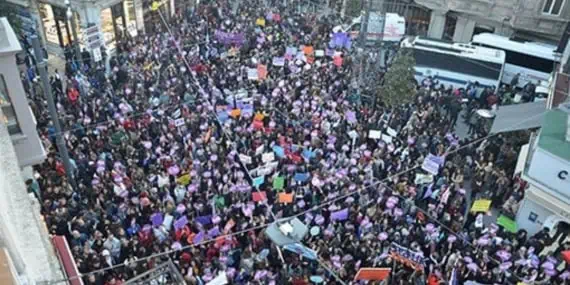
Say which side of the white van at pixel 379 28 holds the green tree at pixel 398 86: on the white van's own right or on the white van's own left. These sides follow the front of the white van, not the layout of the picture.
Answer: on the white van's own left

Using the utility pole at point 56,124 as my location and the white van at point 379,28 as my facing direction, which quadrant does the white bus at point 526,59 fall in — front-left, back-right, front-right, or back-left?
front-right

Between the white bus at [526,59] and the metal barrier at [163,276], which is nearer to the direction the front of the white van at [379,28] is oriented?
the metal barrier

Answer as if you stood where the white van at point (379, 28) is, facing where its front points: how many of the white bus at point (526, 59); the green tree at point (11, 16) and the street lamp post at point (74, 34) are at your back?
1

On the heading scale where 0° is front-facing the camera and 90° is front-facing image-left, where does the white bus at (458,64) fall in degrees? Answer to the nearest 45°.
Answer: approximately 90°

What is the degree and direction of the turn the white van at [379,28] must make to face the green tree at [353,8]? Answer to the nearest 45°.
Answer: approximately 45° to its right

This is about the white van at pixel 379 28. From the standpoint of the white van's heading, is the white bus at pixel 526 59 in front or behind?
behind

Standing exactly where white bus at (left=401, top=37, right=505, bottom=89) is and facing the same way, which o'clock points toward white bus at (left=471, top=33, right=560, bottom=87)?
white bus at (left=471, top=33, right=560, bottom=87) is roughly at 5 o'clock from white bus at (left=401, top=37, right=505, bottom=89).

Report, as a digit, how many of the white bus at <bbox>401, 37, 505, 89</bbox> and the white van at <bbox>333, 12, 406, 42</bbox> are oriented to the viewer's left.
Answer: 2

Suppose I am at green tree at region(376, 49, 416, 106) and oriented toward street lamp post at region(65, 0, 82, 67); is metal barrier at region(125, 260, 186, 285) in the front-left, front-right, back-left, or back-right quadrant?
front-left

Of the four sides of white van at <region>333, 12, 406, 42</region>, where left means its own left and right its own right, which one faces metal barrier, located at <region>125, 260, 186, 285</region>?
left

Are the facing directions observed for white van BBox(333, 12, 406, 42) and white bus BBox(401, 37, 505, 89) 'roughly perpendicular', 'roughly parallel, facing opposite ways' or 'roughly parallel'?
roughly parallel

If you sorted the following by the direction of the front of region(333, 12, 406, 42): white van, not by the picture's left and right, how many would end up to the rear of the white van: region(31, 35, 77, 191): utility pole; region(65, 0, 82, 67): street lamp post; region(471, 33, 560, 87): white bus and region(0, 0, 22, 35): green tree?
1

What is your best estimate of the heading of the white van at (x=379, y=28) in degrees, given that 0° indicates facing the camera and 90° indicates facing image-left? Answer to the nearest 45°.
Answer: approximately 90°
